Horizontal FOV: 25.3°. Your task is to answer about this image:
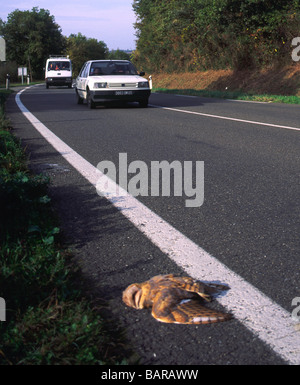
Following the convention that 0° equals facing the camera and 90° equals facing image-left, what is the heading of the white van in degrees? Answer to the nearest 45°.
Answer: approximately 0°

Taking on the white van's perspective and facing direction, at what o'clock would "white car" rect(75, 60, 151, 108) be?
The white car is roughly at 12 o'clock from the white van.

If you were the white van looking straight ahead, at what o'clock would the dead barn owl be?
The dead barn owl is roughly at 12 o'clock from the white van.
